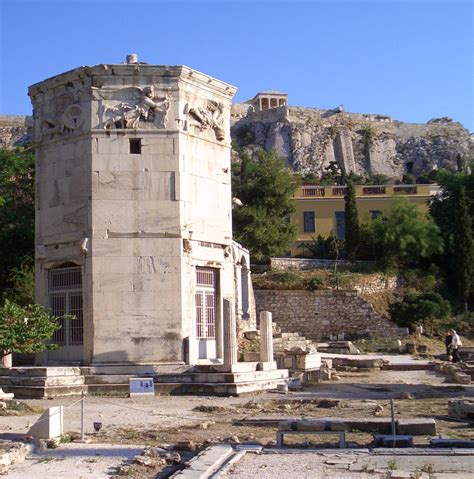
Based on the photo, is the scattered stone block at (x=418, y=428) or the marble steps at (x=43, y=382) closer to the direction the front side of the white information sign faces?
the scattered stone block

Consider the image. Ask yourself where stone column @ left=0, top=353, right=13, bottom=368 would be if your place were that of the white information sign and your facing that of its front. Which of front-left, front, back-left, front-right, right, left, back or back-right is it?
back-right

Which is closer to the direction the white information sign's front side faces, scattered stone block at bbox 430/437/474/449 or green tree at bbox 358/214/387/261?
the scattered stone block

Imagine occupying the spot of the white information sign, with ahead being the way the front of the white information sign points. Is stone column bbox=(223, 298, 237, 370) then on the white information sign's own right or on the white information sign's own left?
on the white information sign's own left

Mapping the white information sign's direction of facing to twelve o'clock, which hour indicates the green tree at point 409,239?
The green tree is roughly at 7 o'clock from the white information sign.

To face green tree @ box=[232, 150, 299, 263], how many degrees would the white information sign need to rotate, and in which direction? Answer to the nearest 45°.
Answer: approximately 180°

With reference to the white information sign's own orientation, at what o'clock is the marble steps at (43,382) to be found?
The marble steps is roughly at 4 o'clock from the white information sign.

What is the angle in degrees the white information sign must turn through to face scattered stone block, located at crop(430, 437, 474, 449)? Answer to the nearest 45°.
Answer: approximately 45° to its left

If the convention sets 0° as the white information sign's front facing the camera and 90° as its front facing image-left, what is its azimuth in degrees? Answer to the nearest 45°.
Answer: approximately 0°

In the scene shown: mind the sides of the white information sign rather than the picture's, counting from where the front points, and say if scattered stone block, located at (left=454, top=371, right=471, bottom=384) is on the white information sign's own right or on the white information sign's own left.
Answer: on the white information sign's own left

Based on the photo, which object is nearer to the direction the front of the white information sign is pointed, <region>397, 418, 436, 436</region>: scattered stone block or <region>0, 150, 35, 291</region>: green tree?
the scattered stone block

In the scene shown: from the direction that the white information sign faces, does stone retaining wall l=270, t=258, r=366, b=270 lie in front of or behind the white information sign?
behind
